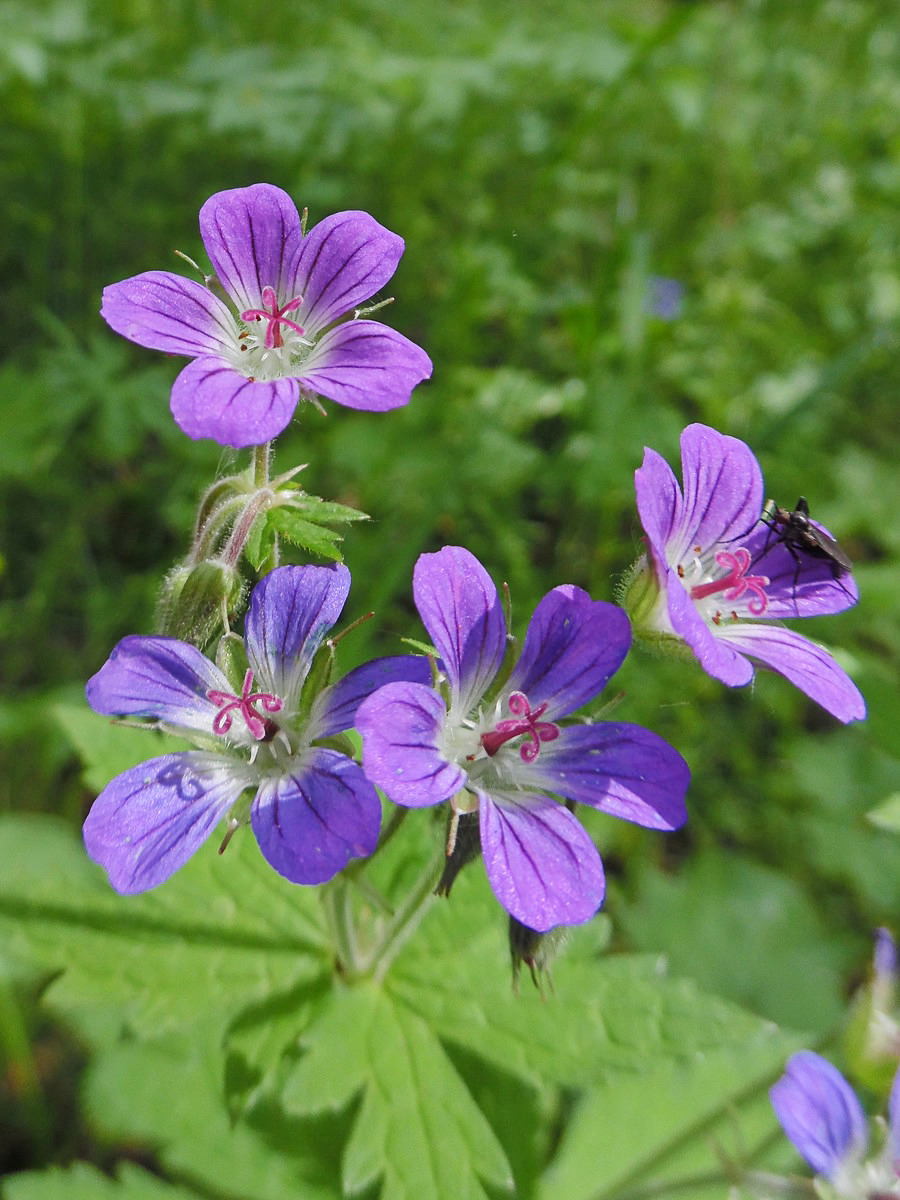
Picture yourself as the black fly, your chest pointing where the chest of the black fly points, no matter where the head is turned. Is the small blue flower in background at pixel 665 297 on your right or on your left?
on your right

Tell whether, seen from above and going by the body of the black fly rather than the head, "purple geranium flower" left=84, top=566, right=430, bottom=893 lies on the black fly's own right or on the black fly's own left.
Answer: on the black fly's own left

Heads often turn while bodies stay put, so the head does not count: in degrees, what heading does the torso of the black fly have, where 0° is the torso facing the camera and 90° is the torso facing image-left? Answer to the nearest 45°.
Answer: approximately 90°

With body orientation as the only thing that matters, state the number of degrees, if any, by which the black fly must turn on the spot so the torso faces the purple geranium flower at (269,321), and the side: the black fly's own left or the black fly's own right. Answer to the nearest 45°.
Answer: approximately 45° to the black fly's own left

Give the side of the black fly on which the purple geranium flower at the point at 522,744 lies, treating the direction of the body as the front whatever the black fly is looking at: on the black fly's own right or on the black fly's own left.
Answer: on the black fly's own left
